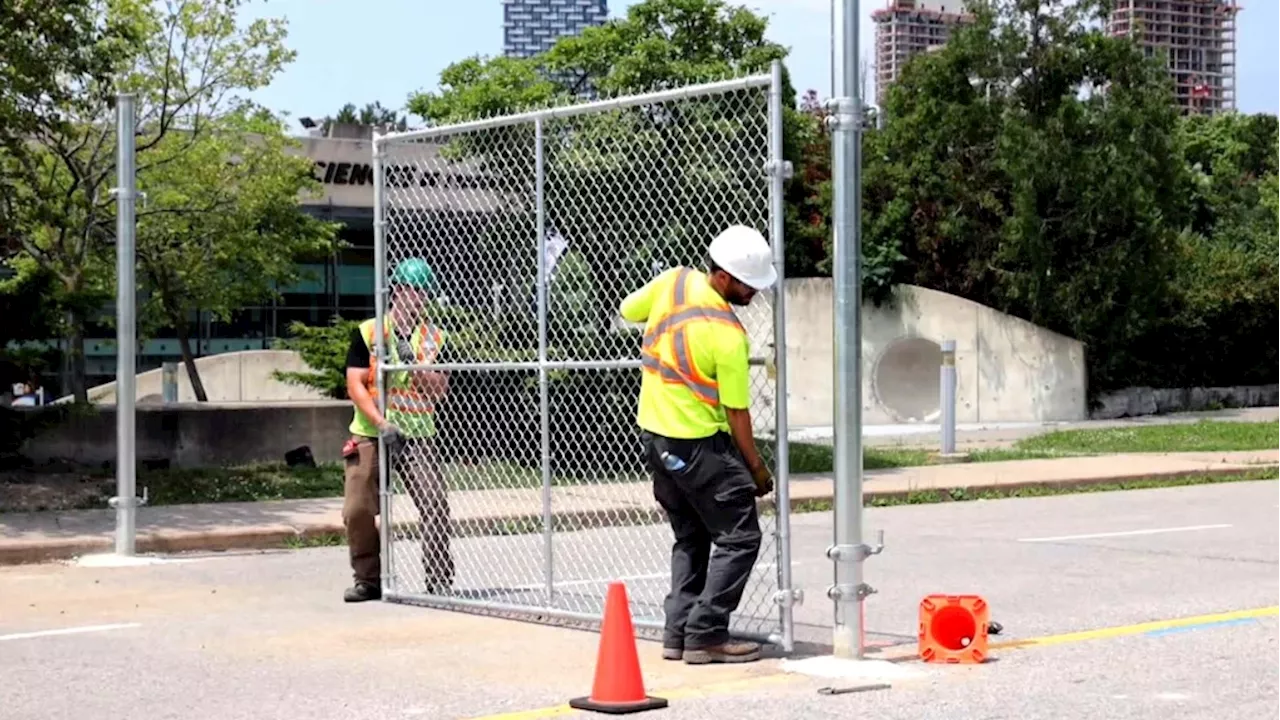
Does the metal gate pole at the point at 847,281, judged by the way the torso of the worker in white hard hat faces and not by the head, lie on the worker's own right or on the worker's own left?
on the worker's own right

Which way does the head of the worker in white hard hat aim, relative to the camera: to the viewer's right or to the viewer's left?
to the viewer's right

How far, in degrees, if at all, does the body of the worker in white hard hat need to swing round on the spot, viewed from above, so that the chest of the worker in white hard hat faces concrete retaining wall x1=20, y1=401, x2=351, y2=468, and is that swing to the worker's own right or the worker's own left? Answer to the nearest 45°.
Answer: approximately 90° to the worker's own left

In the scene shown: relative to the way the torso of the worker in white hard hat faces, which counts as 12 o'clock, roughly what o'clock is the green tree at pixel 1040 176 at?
The green tree is roughly at 11 o'clock from the worker in white hard hat.

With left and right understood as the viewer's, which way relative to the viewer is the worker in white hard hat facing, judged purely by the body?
facing away from the viewer and to the right of the viewer

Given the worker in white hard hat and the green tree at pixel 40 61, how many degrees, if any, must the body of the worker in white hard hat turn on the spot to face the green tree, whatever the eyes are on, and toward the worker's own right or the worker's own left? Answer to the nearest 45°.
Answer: approximately 90° to the worker's own left

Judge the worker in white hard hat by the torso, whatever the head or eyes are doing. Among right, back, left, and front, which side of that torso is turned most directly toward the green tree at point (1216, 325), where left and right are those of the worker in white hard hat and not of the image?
front

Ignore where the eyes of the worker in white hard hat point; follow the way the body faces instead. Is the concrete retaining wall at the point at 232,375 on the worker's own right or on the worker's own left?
on the worker's own left
